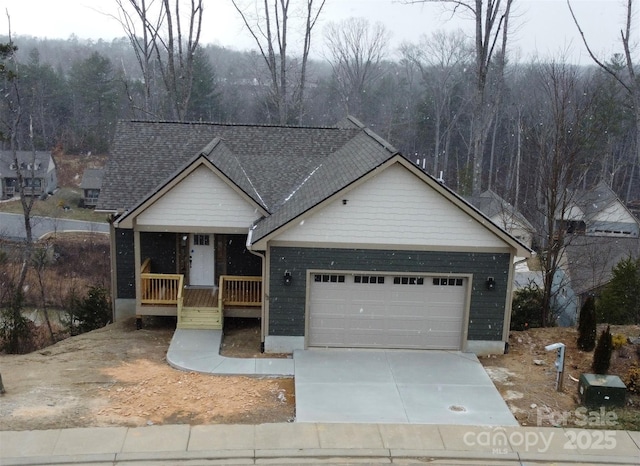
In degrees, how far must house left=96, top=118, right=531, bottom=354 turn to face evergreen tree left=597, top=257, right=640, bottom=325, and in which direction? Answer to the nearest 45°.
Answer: approximately 135° to its left

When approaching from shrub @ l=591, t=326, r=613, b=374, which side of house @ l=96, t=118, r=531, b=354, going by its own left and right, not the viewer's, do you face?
left

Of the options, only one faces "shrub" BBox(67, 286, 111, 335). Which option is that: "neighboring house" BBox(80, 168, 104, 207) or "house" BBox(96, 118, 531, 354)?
the neighboring house

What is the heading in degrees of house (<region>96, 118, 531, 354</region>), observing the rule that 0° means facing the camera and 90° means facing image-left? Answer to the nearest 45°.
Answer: approximately 0°

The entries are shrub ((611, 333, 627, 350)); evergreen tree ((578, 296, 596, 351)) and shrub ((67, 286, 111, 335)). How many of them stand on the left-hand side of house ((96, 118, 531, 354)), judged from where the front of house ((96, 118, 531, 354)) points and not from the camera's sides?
2

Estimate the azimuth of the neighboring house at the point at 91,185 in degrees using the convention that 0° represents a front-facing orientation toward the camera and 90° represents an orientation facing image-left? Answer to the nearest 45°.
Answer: approximately 0°

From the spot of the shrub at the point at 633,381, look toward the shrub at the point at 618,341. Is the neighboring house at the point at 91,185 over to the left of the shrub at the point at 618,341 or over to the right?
left

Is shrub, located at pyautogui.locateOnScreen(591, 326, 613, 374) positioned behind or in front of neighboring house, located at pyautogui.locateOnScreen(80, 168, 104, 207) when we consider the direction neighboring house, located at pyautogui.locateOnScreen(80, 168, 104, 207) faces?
in front

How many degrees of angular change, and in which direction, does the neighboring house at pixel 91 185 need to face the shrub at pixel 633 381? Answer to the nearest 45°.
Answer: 0° — it already faces it

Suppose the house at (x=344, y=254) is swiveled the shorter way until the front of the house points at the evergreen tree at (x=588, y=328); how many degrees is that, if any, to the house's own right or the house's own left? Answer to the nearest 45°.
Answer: approximately 90° to the house's own left

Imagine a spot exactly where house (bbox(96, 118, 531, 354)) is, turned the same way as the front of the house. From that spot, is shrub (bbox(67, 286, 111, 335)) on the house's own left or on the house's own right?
on the house's own right

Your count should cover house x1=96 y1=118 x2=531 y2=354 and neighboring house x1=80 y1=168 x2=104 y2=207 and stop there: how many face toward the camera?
2

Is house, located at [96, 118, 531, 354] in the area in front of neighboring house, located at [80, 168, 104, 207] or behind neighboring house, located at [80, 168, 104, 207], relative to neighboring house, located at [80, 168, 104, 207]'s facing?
in front
